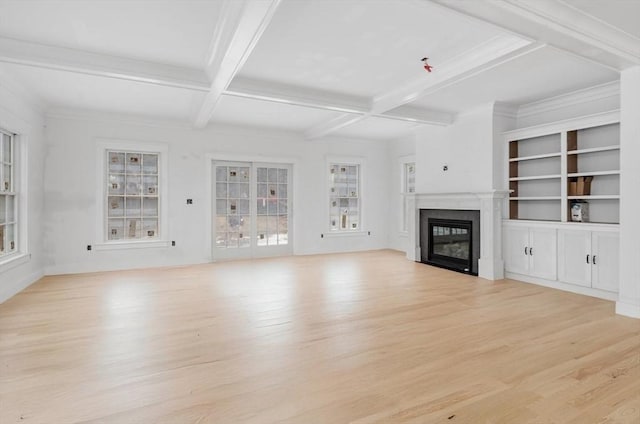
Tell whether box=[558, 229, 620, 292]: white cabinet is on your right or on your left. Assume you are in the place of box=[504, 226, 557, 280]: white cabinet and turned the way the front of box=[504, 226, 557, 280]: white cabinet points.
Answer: on your left

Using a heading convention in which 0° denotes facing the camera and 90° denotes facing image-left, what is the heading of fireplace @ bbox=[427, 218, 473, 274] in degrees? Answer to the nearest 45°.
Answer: approximately 45°

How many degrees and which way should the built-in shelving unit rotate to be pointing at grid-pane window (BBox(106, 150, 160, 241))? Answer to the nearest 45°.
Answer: approximately 45° to its right

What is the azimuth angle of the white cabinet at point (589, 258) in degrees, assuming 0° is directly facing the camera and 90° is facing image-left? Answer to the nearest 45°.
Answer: approximately 45°
